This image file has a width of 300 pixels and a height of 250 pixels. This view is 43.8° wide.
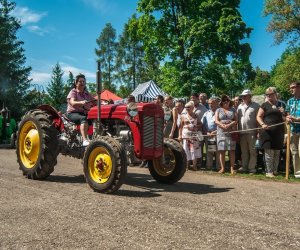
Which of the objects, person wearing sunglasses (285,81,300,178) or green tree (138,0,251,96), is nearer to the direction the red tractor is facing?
the person wearing sunglasses

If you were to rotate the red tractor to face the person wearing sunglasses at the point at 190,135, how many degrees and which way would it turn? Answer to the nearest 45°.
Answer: approximately 90° to its left

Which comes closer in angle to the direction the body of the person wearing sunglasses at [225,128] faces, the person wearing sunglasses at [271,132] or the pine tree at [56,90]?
the person wearing sunglasses

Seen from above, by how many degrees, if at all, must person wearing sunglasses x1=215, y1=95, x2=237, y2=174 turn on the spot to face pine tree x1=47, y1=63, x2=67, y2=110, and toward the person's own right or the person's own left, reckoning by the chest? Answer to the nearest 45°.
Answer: approximately 135° to the person's own right

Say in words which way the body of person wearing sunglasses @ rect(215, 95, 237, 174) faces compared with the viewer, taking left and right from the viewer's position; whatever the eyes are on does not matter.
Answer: facing the viewer

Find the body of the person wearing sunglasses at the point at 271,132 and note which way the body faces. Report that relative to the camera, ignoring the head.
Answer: toward the camera

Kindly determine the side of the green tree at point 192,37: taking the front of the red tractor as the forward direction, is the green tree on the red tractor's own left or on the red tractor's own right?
on the red tractor's own left

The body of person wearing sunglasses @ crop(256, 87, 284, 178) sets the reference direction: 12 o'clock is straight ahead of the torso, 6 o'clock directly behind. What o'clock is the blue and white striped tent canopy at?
The blue and white striped tent canopy is roughly at 5 o'clock from the person wearing sunglasses.

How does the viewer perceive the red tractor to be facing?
facing the viewer and to the right of the viewer

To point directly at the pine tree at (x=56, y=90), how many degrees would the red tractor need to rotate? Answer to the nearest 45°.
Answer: approximately 135° to its left

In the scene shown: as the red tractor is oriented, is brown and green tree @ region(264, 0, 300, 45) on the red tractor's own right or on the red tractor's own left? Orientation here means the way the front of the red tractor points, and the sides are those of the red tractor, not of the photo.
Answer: on the red tractor's own left

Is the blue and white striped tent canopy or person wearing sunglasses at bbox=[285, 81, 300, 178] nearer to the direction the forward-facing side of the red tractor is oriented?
the person wearing sunglasses

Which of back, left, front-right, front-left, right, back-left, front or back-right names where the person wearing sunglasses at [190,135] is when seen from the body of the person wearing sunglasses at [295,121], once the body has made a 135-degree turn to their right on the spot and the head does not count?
left

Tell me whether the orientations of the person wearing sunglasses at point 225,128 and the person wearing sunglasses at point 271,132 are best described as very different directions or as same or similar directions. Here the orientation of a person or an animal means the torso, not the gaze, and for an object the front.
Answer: same or similar directions

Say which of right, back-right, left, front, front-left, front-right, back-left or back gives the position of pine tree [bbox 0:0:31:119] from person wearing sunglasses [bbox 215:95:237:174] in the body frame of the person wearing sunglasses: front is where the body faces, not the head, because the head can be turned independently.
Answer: back-right
